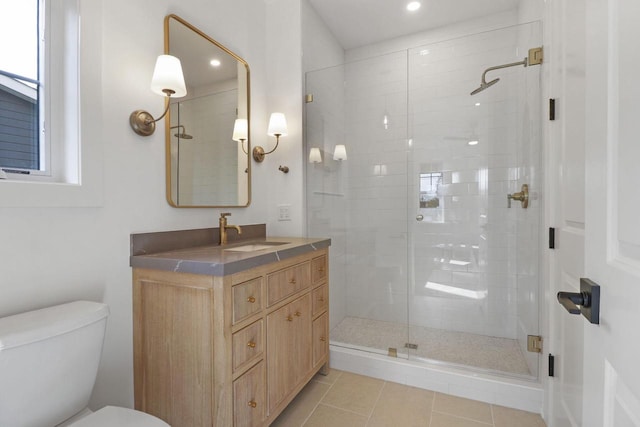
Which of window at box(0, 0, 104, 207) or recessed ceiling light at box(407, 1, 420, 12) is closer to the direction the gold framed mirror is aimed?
the recessed ceiling light

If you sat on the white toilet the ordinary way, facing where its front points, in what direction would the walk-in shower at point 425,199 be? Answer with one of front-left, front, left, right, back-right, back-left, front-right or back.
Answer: front-left

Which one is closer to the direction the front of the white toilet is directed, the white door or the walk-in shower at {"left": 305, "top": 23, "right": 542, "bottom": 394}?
the white door

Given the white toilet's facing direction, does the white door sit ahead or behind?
ahead

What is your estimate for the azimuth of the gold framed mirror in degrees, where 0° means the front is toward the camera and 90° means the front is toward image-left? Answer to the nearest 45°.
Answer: approximately 315°

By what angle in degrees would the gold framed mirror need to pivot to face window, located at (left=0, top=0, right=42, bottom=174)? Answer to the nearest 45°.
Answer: approximately 90° to its right

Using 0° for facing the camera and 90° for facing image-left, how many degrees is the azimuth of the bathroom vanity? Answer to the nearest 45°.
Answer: approximately 315°

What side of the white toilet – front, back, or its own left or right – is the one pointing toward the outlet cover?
left
